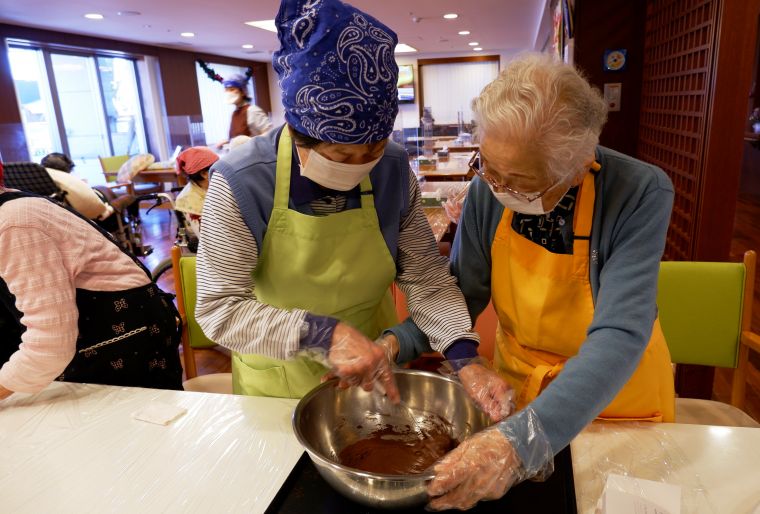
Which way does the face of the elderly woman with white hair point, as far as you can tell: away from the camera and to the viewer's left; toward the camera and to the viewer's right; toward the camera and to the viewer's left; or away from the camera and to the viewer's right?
toward the camera and to the viewer's left

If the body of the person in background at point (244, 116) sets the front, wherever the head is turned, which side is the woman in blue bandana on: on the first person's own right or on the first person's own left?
on the first person's own left

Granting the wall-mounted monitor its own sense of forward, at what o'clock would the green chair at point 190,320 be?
The green chair is roughly at 12 o'clock from the wall-mounted monitor.

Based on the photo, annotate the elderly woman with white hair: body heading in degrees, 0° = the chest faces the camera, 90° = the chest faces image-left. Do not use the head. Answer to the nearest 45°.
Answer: approximately 45°

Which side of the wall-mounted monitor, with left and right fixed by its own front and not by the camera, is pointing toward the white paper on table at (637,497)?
front

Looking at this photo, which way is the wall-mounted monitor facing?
toward the camera

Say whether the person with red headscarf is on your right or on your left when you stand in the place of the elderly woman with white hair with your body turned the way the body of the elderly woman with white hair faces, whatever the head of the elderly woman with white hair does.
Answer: on your right

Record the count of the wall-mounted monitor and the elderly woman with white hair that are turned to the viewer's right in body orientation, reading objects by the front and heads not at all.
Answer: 0

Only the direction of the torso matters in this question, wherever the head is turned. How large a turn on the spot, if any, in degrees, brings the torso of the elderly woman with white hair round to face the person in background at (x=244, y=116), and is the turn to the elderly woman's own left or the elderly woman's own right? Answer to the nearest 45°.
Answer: approximately 90° to the elderly woman's own right

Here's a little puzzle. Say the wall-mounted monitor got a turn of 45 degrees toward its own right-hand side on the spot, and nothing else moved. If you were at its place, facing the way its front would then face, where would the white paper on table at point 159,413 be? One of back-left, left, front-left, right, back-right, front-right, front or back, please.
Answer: front-left

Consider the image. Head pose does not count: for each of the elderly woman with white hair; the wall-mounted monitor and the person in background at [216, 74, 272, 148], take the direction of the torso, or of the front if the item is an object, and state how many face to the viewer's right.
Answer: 0

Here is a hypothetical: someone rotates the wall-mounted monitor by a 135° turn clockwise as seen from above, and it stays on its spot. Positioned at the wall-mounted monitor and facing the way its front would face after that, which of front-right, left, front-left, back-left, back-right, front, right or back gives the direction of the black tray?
back-left
